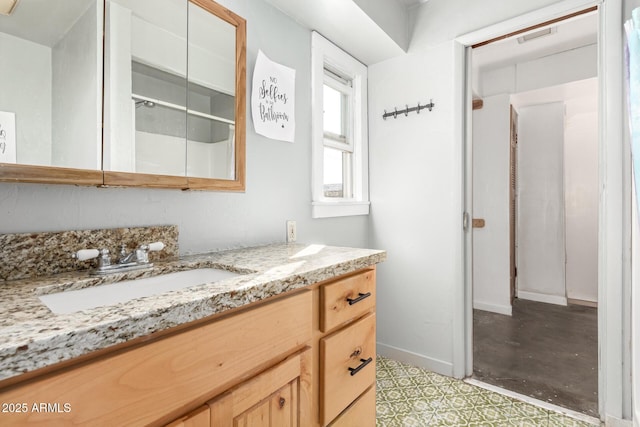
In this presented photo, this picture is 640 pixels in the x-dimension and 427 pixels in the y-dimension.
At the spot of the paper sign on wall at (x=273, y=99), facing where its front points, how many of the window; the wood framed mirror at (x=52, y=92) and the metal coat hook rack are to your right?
1

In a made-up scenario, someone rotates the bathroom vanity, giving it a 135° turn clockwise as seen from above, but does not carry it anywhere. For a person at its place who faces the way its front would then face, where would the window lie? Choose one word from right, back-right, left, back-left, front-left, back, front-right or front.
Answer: back-right

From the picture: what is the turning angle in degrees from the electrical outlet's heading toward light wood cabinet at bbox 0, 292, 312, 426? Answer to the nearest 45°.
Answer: approximately 45° to its right

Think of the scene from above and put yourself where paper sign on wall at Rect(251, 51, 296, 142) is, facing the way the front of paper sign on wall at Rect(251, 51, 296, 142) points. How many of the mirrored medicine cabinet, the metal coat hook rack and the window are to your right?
1

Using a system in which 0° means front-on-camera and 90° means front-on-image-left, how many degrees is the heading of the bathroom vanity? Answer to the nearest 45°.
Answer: approximately 315°

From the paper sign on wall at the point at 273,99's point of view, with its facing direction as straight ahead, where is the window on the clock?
The window is roughly at 9 o'clock from the paper sign on wall.

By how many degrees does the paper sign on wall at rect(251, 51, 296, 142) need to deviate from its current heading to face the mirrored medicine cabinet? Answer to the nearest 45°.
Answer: approximately 90° to its right
